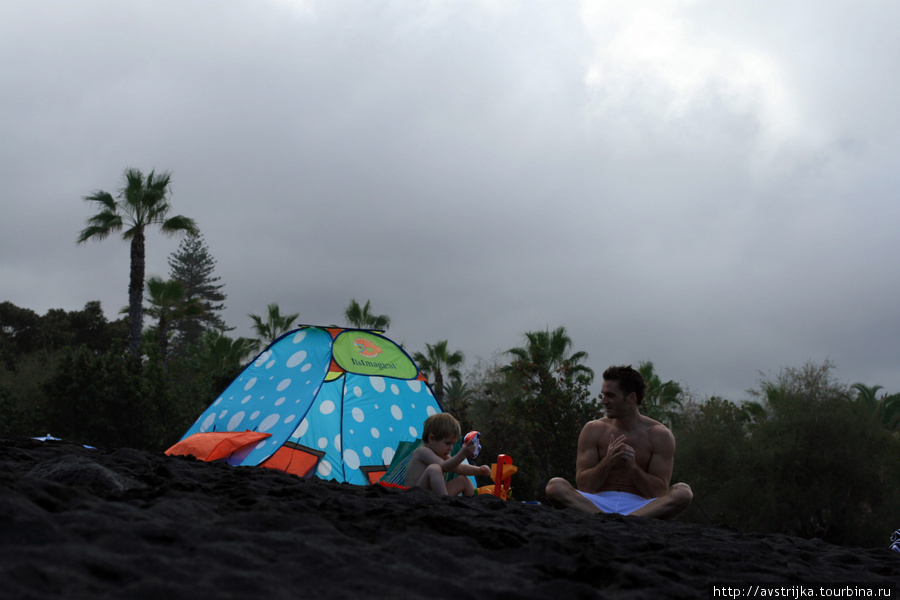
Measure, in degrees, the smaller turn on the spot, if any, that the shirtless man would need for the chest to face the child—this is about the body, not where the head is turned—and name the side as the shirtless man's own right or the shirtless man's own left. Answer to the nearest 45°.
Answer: approximately 90° to the shirtless man's own right

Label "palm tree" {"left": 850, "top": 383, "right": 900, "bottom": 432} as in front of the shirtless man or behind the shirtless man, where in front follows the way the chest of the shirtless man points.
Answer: behind

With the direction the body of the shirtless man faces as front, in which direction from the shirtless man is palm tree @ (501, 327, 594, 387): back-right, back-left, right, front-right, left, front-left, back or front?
back

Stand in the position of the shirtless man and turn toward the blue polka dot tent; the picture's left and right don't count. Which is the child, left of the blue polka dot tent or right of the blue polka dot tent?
left

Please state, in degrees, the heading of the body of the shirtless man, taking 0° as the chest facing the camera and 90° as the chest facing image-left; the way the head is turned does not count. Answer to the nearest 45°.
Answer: approximately 0°

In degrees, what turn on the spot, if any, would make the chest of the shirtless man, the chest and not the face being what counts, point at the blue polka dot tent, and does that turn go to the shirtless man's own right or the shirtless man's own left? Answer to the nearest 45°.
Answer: approximately 135° to the shirtless man's own right
